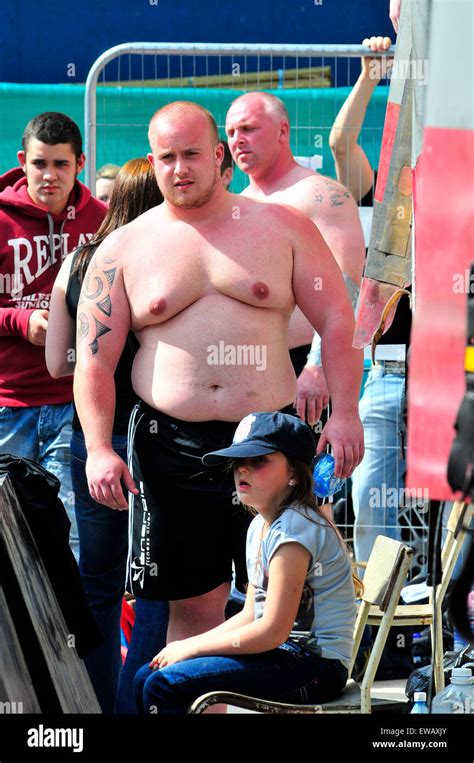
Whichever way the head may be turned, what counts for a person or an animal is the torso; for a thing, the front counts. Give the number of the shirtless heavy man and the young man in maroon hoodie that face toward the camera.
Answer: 2

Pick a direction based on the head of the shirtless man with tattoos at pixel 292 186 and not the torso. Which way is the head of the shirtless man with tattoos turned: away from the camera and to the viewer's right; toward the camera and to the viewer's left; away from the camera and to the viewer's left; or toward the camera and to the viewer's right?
toward the camera and to the viewer's left

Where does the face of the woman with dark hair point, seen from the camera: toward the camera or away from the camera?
away from the camera

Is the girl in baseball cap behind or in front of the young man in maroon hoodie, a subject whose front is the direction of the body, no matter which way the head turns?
in front

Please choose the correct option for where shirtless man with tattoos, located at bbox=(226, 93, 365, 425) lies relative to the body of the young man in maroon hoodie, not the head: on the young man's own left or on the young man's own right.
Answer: on the young man's own left

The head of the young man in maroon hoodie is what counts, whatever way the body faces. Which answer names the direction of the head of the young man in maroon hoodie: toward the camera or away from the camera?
toward the camera

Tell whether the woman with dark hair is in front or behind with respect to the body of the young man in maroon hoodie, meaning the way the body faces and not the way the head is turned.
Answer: in front

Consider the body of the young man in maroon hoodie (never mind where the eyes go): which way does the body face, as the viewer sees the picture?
toward the camera

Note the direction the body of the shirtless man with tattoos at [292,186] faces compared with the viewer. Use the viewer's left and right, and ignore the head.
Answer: facing the viewer and to the left of the viewer

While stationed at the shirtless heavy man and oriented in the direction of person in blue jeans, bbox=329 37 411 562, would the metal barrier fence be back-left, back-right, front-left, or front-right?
front-left

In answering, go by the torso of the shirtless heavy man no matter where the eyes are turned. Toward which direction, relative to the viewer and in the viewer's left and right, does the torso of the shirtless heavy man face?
facing the viewer
